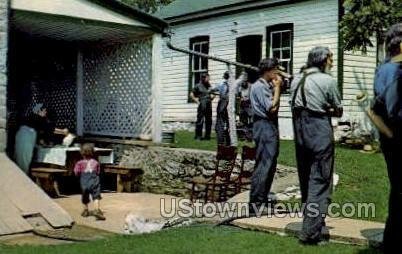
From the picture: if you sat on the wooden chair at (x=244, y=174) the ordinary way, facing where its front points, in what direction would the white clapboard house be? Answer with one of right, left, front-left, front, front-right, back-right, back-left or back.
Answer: back-right

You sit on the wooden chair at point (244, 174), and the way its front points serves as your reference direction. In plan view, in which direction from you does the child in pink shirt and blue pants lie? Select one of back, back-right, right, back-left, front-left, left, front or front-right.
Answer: front-right

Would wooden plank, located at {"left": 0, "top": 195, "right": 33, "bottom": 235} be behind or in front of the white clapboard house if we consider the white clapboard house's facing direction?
in front

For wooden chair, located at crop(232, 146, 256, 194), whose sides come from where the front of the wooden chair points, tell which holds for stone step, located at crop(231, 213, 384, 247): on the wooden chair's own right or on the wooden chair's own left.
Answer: on the wooden chair's own left

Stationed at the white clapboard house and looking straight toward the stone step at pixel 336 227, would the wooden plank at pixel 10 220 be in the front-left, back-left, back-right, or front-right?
front-right

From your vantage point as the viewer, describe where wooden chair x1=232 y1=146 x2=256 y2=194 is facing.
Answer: facing the viewer and to the left of the viewer
